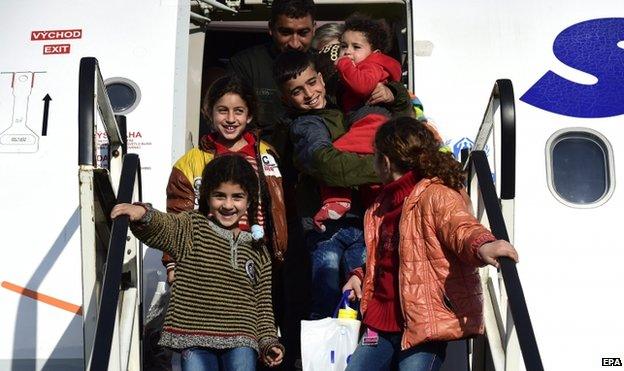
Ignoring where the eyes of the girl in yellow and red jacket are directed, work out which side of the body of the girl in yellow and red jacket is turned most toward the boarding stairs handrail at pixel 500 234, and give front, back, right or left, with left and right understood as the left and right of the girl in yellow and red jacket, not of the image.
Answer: left

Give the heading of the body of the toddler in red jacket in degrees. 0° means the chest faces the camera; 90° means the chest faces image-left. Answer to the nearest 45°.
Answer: approximately 45°

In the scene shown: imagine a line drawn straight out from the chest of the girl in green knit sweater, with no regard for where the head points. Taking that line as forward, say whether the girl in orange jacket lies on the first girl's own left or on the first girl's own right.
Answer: on the first girl's own left

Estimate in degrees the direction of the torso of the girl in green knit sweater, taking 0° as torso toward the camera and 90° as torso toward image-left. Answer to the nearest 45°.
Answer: approximately 0°

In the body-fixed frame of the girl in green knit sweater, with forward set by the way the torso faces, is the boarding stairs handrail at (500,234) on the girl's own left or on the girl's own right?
on the girl's own left

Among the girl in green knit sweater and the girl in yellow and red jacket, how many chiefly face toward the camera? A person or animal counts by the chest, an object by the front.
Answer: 2

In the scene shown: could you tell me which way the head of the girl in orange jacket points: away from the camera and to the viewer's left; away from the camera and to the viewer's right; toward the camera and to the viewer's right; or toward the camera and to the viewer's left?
away from the camera and to the viewer's left
